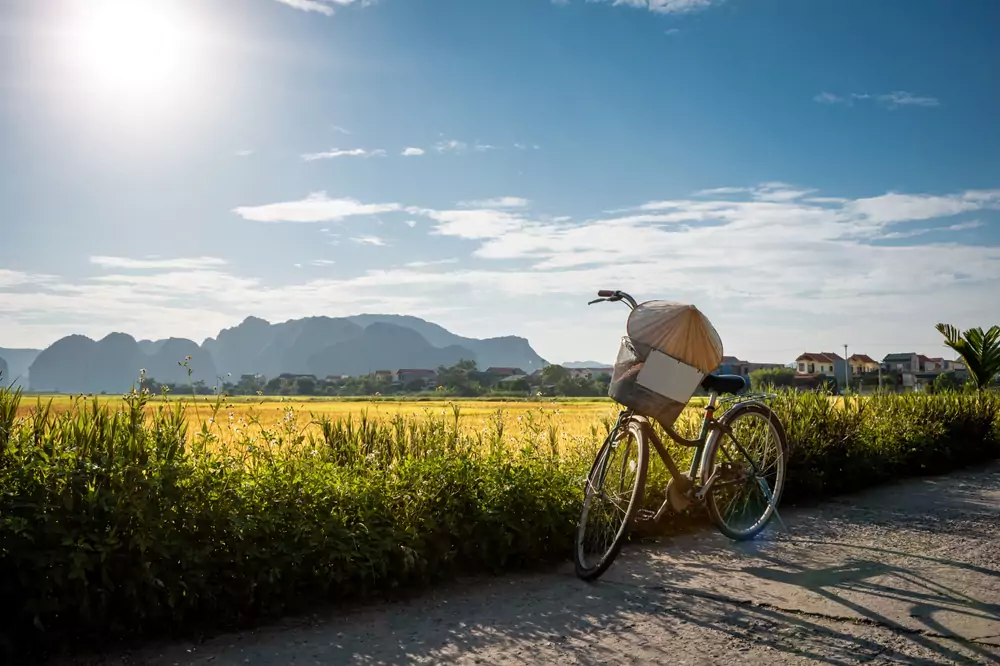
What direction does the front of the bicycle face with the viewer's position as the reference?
facing the viewer and to the left of the viewer
